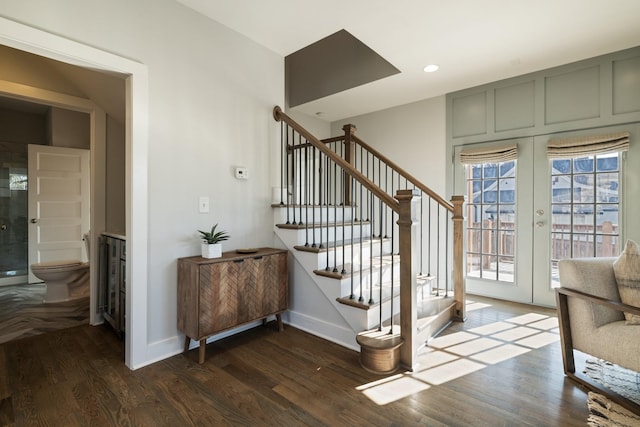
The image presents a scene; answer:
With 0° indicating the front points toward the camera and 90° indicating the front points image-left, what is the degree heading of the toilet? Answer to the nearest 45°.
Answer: approximately 90°

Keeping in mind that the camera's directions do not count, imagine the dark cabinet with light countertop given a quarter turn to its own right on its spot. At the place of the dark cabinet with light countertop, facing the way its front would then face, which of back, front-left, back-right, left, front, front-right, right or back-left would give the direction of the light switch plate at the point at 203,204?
back-right

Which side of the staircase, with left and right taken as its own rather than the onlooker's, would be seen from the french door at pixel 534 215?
left

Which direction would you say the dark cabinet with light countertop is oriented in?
to the viewer's left

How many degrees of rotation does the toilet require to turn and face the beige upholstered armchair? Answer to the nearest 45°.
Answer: approximately 135° to its left

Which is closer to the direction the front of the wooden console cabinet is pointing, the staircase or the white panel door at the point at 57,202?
the staircase

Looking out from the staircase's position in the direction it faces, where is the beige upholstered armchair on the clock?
The beige upholstered armchair is roughly at 11 o'clock from the staircase.

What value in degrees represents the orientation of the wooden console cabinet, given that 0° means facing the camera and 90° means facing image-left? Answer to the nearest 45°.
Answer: approximately 315°

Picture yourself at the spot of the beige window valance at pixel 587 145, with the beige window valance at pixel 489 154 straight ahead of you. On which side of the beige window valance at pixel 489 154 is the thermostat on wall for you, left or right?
left

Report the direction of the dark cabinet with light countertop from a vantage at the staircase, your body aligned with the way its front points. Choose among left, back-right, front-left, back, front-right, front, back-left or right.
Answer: back-right
